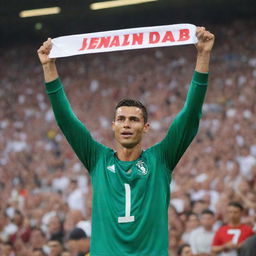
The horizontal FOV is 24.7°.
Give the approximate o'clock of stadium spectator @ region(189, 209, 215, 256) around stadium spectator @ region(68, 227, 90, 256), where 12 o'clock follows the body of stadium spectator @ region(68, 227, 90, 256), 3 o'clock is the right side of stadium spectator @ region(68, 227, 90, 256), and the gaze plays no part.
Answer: stadium spectator @ region(189, 209, 215, 256) is roughly at 8 o'clock from stadium spectator @ region(68, 227, 90, 256).

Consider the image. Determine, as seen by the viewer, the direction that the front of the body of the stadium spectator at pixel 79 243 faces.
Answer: toward the camera

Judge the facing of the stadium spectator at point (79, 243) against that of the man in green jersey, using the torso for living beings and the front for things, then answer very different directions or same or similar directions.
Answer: same or similar directions

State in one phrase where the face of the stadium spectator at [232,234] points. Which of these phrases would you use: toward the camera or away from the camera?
toward the camera

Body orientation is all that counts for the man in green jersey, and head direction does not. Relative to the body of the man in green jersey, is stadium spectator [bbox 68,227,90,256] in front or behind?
behind

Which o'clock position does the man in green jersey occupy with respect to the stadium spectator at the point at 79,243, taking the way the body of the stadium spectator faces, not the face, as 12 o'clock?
The man in green jersey is roughly at 12 o'clock from the stadium spectator.

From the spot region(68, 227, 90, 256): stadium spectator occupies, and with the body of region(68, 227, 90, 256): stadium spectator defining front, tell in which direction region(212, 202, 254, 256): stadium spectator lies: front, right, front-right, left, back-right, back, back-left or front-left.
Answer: left

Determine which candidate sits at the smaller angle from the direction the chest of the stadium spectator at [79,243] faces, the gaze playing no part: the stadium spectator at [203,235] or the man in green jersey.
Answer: the man in green jersey

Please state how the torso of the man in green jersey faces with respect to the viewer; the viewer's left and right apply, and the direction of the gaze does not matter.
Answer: facing the viewer

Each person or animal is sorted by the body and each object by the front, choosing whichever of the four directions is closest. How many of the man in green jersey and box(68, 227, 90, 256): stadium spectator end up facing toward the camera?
2

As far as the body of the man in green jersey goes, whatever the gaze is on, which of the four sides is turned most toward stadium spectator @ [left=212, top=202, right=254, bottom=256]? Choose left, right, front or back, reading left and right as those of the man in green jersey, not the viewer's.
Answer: back
